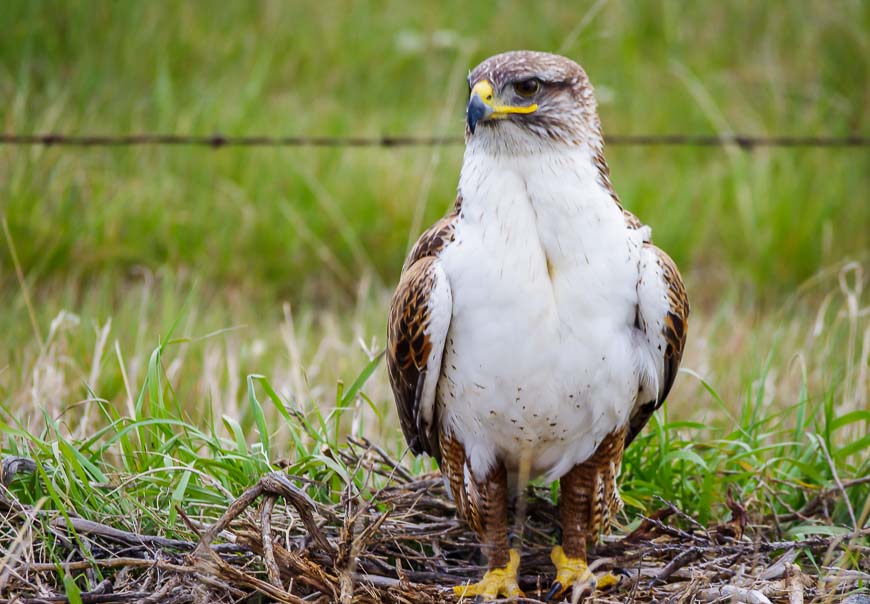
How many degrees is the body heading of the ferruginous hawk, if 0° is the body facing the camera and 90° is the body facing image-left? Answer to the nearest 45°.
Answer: approximately 0°
